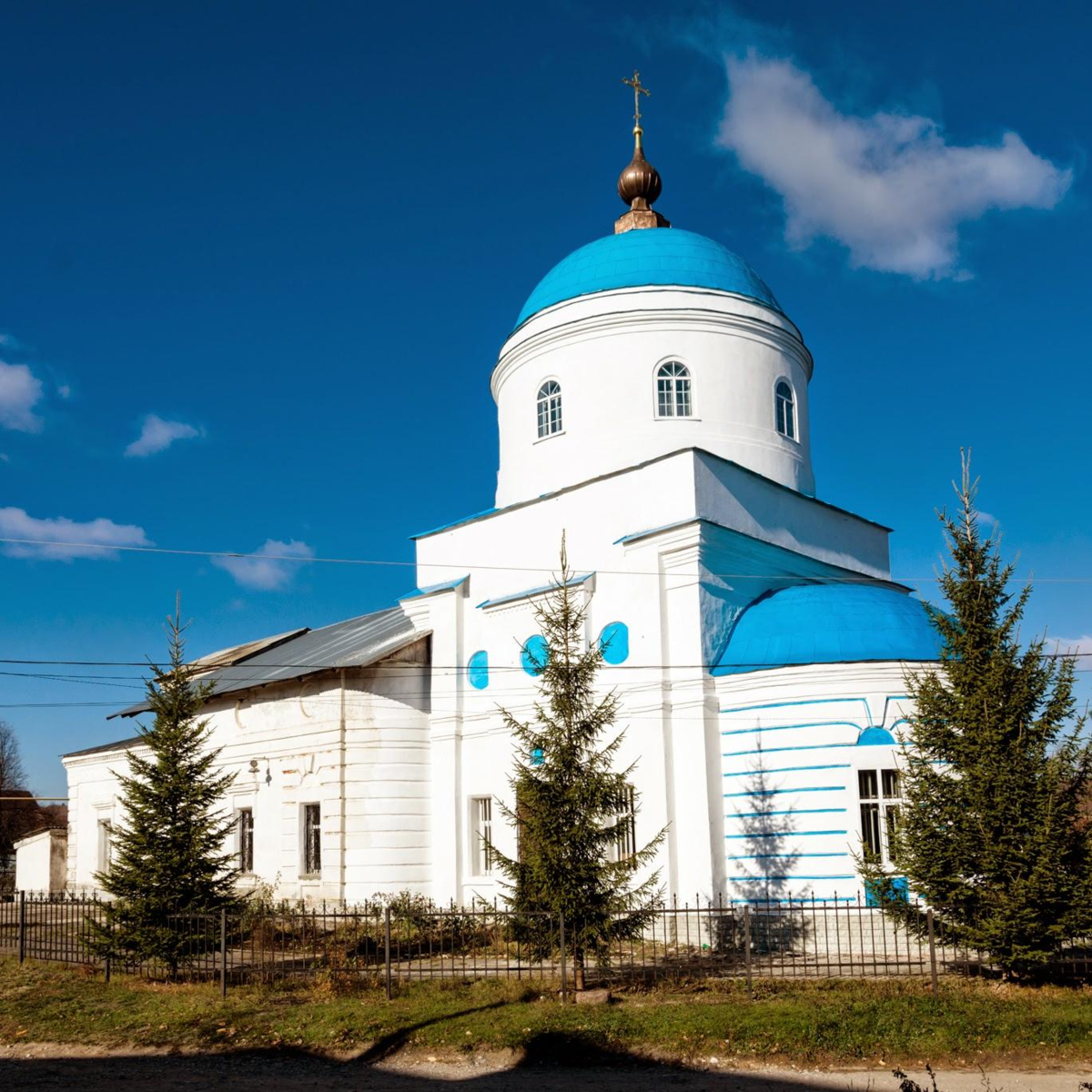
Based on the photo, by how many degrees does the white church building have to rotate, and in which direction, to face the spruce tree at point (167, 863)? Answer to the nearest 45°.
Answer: approximately 90° to its left

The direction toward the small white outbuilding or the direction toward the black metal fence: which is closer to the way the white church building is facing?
the small white outbuilding

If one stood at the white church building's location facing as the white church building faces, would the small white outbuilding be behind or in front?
in front

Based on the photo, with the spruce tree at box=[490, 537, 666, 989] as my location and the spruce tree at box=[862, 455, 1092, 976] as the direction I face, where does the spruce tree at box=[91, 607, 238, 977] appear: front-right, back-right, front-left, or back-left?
back-left

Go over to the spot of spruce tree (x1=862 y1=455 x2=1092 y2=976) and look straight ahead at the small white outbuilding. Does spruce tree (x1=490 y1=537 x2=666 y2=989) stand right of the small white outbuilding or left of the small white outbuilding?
left
